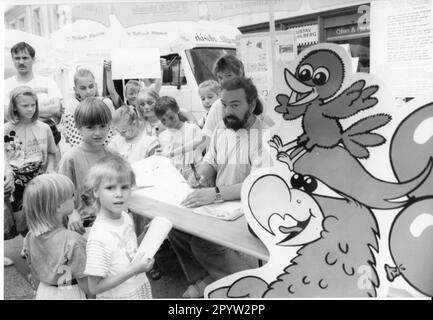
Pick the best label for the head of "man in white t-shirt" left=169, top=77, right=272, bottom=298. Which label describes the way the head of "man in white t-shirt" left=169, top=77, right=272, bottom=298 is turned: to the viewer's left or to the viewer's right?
to the viewer's left

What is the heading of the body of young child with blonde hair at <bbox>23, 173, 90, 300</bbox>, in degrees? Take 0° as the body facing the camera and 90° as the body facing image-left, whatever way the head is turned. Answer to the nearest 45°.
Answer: approximately 225°

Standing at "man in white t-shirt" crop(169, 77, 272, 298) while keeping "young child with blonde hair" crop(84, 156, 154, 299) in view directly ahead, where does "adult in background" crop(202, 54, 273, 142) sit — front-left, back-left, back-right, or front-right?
back-right

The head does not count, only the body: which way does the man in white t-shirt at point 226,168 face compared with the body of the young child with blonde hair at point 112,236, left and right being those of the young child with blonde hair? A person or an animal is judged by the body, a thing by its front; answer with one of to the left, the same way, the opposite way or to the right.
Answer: to the right

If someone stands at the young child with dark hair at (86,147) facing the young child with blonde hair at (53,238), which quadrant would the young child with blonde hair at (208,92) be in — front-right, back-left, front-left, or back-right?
back-left

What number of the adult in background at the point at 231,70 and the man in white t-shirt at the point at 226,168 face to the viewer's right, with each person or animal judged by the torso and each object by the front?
0

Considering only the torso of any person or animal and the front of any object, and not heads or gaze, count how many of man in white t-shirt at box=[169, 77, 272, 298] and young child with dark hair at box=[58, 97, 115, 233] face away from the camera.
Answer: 0

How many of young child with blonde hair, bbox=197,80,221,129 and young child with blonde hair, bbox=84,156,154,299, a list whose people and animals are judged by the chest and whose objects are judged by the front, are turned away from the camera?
0
